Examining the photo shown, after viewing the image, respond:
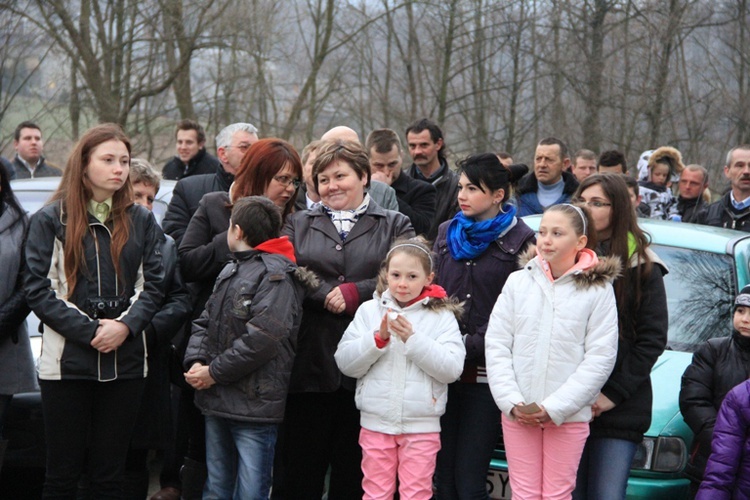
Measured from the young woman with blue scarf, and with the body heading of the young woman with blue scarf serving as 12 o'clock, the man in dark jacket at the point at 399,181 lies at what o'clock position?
The man in dark jacket is roughly at 4 o'clock from the young woman with blue scarf.

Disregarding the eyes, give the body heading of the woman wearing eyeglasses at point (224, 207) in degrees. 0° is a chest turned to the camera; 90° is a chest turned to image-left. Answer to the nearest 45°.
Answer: approximately 315°

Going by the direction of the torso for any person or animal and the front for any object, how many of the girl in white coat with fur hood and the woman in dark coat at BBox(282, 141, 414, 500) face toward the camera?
2

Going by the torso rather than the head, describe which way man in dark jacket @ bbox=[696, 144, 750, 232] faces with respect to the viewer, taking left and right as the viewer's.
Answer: facing the viewer and to the right of the viewer

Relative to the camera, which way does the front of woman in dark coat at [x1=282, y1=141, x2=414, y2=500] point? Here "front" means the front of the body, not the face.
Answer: toward the camera

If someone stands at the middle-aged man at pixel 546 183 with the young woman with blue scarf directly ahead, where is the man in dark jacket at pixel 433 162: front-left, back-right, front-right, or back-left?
front-right

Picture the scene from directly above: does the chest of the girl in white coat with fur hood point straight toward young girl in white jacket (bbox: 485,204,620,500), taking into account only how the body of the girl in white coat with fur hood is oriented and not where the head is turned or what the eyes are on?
no

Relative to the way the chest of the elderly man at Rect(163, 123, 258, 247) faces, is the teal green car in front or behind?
in front

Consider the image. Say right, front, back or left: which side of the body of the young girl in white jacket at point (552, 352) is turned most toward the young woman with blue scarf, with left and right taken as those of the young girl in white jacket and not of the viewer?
right

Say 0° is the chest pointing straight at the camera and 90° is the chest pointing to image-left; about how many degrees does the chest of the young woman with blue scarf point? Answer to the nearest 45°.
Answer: approximately 45°

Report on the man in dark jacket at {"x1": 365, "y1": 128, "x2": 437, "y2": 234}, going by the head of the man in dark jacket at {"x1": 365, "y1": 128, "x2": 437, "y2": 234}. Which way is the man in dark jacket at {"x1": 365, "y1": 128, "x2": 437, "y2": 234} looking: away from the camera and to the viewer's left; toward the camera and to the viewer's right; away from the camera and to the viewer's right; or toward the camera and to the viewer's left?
toward the camera and to the viewer's left

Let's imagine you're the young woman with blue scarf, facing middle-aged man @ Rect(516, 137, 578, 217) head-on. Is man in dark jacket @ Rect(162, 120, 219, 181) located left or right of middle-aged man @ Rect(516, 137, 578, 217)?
left

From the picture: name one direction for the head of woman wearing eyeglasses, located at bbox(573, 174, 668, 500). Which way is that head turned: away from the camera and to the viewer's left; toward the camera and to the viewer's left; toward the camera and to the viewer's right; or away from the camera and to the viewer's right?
toward the camera and to the viewer's left

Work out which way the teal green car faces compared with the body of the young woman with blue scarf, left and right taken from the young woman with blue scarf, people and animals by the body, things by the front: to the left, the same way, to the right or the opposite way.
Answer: the same way

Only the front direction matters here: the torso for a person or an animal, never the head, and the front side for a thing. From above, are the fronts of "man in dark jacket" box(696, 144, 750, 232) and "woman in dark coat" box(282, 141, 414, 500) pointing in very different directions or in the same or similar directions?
same or similar directions
